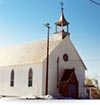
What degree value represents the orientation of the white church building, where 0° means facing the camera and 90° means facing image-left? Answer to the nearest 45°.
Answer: approximately 315°
